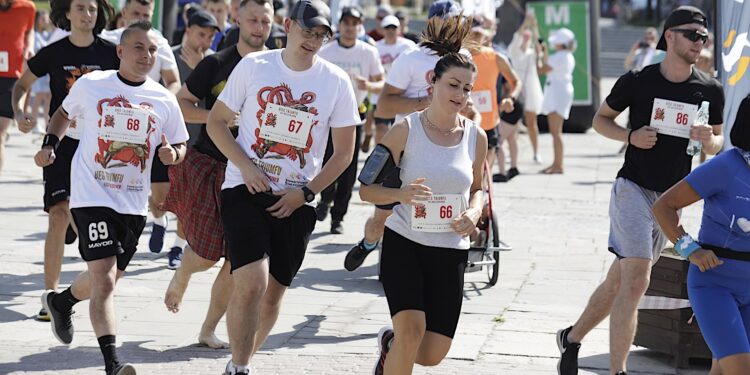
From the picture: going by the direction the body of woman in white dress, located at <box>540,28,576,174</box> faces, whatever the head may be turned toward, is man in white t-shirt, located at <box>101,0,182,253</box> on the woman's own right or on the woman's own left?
on the woman's own left

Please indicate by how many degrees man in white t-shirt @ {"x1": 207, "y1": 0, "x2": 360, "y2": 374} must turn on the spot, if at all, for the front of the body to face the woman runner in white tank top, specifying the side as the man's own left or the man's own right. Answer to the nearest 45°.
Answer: approximately 45° to the man's own left

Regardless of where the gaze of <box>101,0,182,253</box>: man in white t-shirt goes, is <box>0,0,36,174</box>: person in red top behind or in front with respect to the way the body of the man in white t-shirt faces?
behind

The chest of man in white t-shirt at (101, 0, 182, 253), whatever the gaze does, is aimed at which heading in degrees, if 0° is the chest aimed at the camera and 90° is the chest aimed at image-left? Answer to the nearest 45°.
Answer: approximately 0°

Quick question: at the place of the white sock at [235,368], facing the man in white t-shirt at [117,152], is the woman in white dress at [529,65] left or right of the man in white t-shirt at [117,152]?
right

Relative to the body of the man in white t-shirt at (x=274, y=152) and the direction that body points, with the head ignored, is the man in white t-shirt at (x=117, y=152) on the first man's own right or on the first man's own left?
on the first man's own right

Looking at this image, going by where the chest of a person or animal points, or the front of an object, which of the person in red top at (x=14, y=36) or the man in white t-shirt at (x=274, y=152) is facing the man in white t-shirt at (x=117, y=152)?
the person in red top

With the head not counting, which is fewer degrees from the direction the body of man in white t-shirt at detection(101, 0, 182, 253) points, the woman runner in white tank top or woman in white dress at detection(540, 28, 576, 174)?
the woman runner in white tank top

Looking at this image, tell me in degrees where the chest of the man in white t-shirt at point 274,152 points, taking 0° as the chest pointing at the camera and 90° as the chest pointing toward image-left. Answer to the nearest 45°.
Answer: approximately 0°
